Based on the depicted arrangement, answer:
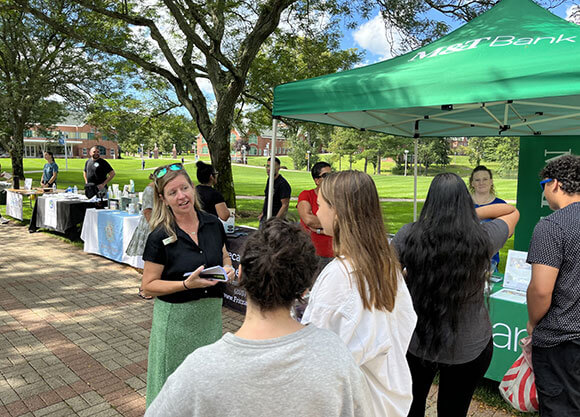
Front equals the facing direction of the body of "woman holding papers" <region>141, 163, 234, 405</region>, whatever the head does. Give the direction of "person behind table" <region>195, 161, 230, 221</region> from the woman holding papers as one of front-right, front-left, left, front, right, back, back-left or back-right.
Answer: back-left

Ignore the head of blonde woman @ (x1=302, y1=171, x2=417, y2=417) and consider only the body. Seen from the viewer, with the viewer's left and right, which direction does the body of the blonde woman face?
facing away from the viewer and to the left of the viewer

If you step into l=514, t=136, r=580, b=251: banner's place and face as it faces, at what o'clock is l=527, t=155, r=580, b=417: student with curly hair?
The student with curly hair is roughly at 12 o'clock from the banner.

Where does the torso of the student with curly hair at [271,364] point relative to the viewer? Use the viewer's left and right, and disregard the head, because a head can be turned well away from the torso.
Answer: facing away from the viewer

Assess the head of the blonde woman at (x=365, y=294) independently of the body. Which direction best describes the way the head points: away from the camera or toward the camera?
away from the camera

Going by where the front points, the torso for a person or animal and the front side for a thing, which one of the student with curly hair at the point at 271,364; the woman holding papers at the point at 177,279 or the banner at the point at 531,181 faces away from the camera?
the student with curly hair

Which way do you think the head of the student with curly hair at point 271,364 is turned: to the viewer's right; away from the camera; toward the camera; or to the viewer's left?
away from the camera

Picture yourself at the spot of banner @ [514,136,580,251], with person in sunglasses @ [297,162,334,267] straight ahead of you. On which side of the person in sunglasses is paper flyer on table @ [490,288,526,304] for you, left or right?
left

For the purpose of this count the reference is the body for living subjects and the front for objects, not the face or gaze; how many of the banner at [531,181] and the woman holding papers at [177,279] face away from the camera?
0

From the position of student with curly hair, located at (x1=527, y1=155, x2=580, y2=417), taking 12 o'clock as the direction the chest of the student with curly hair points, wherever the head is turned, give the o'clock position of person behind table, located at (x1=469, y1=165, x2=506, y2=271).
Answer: The person behind table is roughly at 1 o'clock from the student with curly hair.
